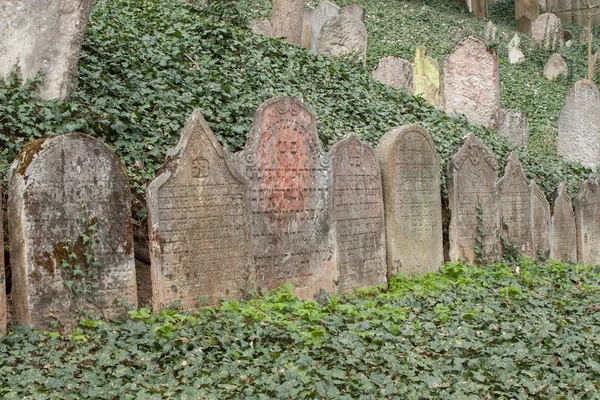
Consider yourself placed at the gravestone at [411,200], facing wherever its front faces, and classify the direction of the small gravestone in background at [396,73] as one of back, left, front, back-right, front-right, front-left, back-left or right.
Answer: back-left

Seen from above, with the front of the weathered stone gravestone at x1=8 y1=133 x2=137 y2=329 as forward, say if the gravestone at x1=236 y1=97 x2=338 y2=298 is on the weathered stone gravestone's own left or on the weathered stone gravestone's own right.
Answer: on the weathered stone gravestone's own left

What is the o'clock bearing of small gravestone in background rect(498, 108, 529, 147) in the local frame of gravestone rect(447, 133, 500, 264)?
The small gravestone in background is roughly at 8 o'clock from the gravestone.

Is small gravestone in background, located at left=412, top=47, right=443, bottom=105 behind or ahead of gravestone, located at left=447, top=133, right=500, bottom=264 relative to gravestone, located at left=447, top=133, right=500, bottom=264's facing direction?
behind

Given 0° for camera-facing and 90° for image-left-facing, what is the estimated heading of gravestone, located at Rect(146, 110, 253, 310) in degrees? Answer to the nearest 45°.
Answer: approximately 315°

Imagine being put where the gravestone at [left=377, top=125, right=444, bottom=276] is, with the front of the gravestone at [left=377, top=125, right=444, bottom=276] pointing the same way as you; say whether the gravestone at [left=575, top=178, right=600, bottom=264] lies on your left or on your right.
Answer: on your left

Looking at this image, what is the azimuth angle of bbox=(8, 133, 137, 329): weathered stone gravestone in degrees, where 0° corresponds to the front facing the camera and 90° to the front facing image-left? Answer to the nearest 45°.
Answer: approximately 315°

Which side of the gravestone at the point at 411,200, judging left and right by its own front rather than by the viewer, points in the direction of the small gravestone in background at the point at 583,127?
left

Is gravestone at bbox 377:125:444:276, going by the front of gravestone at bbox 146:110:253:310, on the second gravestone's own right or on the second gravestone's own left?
on the second gravestone's own left

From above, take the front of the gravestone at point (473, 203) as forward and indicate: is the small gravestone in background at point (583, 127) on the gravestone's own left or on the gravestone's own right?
on the gravestone's own left

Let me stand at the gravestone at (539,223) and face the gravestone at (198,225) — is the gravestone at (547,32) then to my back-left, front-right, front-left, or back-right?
back-right

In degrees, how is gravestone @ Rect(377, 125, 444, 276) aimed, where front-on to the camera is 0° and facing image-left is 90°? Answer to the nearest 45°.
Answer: approximately 315°

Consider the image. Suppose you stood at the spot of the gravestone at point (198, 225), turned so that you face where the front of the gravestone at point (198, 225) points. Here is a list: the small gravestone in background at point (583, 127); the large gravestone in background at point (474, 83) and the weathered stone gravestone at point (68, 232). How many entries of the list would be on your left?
2
